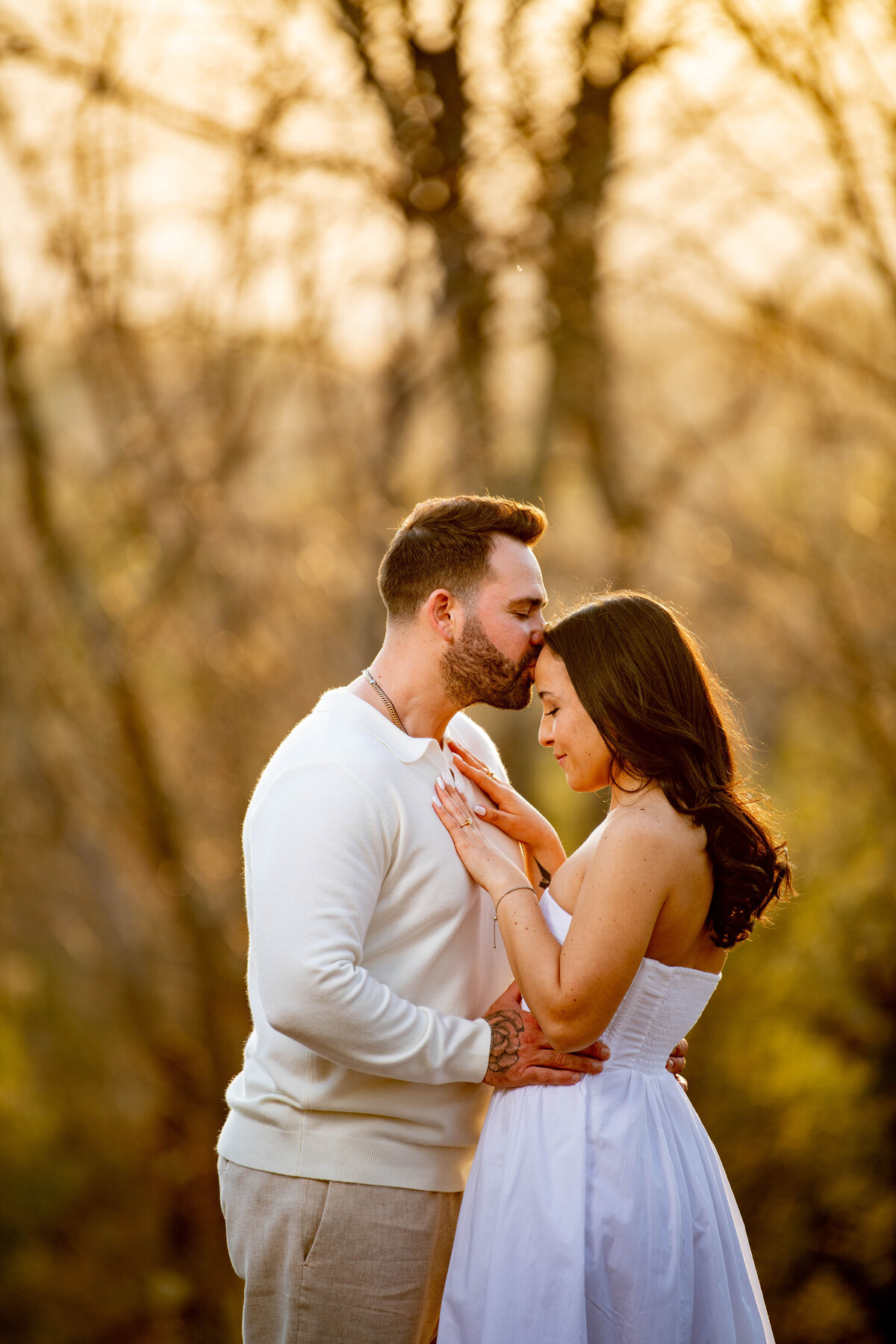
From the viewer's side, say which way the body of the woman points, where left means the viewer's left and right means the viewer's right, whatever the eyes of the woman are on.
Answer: facing to the left of the viewer

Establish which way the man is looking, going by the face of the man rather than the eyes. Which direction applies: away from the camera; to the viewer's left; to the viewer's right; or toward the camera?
to the viewer's right

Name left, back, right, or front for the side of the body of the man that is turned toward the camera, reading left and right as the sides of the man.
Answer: right

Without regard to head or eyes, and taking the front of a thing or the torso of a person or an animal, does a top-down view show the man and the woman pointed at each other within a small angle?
yes

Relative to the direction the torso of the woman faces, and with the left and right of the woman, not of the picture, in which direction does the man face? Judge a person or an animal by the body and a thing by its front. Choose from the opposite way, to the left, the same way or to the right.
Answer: the opposite way

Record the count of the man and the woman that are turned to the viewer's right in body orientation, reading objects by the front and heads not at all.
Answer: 1
